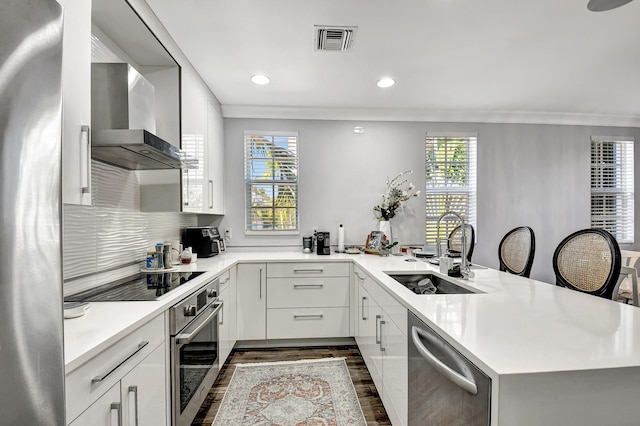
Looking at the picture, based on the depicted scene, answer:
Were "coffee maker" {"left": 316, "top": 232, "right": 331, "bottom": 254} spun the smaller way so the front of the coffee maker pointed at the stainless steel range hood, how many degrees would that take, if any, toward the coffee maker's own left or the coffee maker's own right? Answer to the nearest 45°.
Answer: approximately 45° to the coffee maker's own right

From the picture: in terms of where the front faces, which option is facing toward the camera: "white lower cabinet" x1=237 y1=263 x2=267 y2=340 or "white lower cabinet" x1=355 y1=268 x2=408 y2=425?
"white lower cabinet" x1=237 y1=263 x2=267 y2=340

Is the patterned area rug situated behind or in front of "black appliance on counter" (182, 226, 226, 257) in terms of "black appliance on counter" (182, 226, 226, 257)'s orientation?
in front

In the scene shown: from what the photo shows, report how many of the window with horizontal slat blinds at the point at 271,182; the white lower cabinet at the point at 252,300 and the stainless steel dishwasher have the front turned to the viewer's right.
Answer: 0

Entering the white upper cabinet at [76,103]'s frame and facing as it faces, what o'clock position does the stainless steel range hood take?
The stainless steel range hood is roughly at 8 o'clock from the white upper cabinet.

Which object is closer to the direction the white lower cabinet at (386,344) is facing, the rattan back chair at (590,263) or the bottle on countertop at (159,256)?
the bottle on countertop

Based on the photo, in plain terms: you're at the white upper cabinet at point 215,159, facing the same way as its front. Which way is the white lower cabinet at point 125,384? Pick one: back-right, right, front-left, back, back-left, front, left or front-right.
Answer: right

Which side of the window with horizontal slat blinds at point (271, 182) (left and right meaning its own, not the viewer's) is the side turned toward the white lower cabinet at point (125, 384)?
front

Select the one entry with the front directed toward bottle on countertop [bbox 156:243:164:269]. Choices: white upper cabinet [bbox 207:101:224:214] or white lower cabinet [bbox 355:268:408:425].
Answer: the white lower cabinet

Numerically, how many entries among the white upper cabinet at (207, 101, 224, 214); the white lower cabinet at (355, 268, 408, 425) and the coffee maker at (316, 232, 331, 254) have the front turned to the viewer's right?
1

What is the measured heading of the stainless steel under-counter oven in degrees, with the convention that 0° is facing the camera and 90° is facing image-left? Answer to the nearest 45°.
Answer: approximately 315°

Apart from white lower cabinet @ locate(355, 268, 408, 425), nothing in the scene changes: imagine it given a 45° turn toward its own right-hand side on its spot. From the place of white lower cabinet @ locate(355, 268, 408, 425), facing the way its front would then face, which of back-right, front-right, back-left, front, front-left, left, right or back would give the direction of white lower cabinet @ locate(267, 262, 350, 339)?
front

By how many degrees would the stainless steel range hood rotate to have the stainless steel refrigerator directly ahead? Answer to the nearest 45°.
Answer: approximately 45° to its right

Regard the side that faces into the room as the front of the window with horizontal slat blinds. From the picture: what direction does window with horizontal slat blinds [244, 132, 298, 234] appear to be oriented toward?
toward the camera

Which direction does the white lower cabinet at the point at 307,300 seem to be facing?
toward the camera

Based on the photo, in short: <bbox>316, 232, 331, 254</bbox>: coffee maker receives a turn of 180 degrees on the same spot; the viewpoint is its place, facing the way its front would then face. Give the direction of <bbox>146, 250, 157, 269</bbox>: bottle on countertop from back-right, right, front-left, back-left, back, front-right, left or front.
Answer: back-left

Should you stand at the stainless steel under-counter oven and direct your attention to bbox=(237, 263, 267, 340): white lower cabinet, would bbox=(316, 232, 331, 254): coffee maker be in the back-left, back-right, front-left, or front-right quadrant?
front-right

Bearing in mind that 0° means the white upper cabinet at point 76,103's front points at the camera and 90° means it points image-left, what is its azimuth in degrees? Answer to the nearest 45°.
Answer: approximately 315°

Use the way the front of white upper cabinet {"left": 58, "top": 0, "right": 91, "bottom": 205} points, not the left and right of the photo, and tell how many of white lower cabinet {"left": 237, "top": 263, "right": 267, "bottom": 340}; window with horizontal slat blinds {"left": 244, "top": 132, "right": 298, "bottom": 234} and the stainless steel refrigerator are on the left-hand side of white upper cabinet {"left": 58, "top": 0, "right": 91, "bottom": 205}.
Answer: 2

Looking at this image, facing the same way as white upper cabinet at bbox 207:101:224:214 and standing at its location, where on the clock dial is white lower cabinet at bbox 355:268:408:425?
The white lower cabinet is roughly at 2 o'clock from the white upper cabinet.
